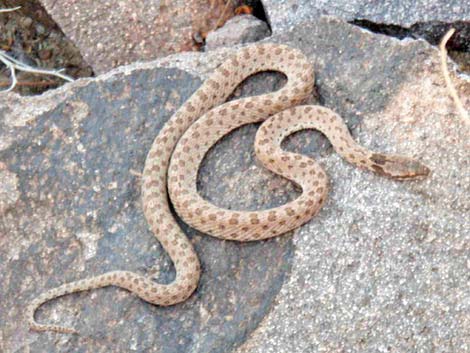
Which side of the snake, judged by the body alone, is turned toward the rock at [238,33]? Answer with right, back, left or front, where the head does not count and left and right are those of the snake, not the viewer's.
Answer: left

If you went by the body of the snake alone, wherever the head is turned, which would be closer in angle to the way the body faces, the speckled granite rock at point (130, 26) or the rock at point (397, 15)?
the rock

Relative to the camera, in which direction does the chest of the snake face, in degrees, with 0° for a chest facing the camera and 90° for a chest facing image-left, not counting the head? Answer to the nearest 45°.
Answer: approximately 270°

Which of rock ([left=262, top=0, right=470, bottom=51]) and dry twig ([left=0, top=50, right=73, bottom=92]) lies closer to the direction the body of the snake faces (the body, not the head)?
the rock

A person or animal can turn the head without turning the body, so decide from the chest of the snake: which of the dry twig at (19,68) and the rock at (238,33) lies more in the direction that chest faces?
the rock

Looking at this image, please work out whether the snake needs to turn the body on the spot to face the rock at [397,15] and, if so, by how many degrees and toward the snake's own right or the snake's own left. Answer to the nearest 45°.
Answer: approximately 45° to the snake's own left

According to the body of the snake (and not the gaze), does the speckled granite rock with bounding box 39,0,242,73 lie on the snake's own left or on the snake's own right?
on the snake's own left
